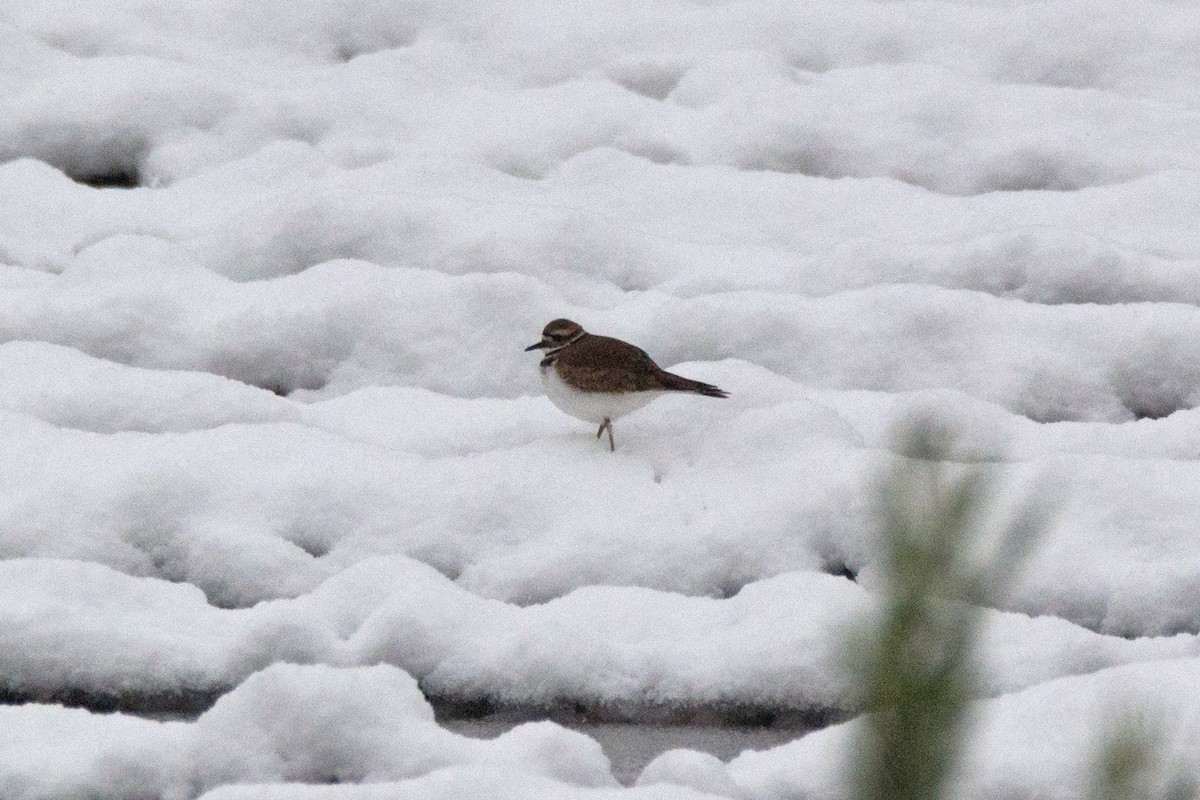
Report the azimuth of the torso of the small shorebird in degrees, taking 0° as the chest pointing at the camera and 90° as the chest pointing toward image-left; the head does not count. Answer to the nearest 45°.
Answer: approximately 90°
